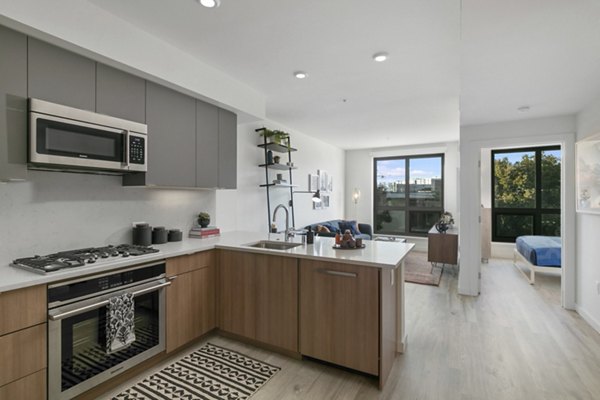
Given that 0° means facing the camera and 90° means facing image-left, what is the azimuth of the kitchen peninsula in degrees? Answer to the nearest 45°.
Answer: approximately 45°

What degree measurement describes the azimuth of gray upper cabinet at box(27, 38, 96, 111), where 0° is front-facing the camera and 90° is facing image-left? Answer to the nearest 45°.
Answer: approximately 315°

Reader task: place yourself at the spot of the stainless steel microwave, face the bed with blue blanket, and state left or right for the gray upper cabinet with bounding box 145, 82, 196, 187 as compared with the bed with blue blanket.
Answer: left

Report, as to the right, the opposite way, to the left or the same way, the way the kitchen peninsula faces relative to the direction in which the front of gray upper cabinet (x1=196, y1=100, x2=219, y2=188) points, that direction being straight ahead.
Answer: to the right

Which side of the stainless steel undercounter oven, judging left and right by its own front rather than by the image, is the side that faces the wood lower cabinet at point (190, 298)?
left

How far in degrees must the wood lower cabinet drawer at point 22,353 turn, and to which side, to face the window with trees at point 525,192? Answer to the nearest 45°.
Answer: approximately 45° to its left

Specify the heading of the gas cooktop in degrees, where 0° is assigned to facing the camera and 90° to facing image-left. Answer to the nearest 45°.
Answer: approximately 315°
